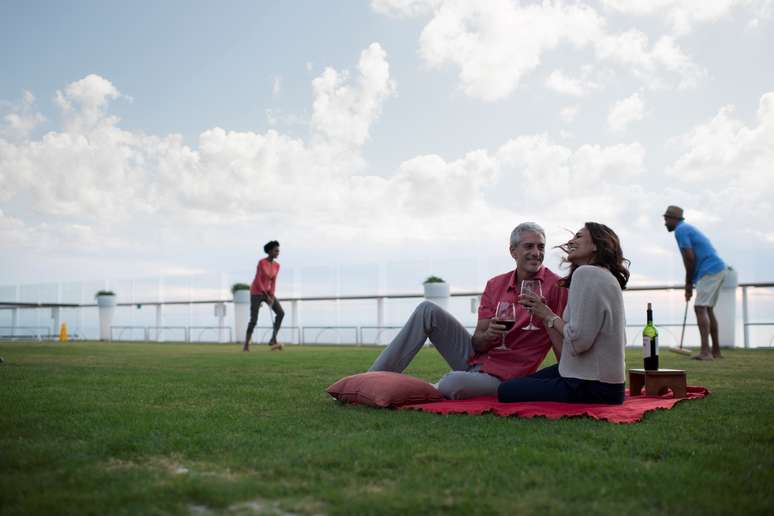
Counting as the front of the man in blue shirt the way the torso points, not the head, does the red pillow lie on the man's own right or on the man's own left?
on the man's own left

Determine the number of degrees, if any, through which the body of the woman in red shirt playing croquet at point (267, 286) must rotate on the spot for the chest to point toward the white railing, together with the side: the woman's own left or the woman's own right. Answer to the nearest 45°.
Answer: approximately 135° to the woman's own left

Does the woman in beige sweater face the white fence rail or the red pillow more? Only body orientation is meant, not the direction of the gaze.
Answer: the red pillow

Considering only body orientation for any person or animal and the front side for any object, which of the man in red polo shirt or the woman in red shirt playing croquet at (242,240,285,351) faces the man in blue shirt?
the woman in red shirt playing croquet

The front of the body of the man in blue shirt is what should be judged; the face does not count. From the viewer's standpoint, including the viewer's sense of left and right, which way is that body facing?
facing to the left of the viewer

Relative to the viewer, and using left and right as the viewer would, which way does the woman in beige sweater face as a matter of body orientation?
facing to the left of the viewer

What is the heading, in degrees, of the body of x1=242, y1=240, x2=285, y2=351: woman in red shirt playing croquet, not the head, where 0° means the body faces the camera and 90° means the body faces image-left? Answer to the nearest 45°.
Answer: approximately 315°

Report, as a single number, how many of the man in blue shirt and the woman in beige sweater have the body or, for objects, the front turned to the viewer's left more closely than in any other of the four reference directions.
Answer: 2
